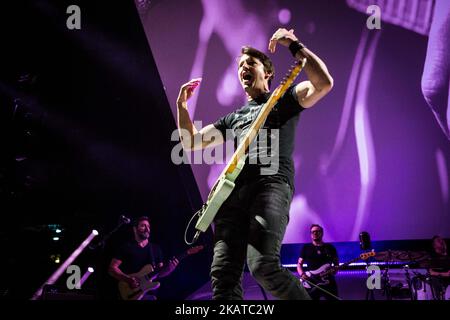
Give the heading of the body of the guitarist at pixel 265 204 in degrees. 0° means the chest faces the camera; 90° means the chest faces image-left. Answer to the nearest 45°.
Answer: approximately 45°

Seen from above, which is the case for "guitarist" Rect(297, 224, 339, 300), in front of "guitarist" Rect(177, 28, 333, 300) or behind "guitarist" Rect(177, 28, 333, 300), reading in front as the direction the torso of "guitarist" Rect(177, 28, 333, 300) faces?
behind

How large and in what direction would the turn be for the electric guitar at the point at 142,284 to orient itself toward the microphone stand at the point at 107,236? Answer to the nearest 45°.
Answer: approximately 135° to its right

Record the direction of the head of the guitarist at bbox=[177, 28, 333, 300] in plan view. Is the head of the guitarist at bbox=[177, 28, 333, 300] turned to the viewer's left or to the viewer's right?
to the viewer's left

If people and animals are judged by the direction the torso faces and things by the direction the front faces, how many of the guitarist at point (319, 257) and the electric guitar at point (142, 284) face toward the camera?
2

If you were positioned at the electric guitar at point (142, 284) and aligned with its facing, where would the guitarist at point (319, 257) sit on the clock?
The guitarist is roughly at 9 o'clock from the electric guitar.

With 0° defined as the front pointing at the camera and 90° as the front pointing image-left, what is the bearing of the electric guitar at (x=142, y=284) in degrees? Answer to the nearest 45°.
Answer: approximately 0°
